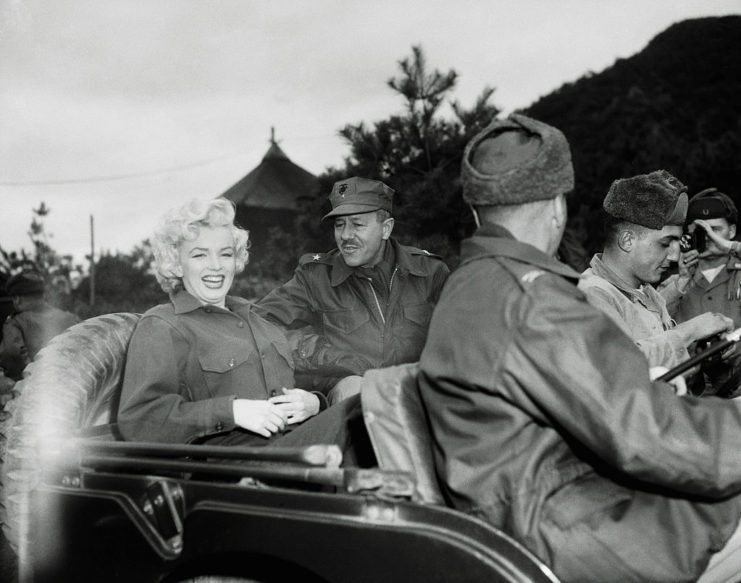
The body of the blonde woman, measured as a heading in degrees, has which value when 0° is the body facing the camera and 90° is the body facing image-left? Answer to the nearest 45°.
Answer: approximately 315°

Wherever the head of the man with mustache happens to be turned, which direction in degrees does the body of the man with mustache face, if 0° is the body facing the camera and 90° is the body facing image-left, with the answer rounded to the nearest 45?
approximately 0°

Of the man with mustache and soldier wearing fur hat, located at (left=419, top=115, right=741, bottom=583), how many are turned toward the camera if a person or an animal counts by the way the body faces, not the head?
1

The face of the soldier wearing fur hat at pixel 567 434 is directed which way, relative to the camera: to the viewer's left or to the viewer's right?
to the viewer's right

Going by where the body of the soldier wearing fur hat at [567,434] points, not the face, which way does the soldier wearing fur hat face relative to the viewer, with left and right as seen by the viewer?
facing away from the viewer and to the right of the viewer
